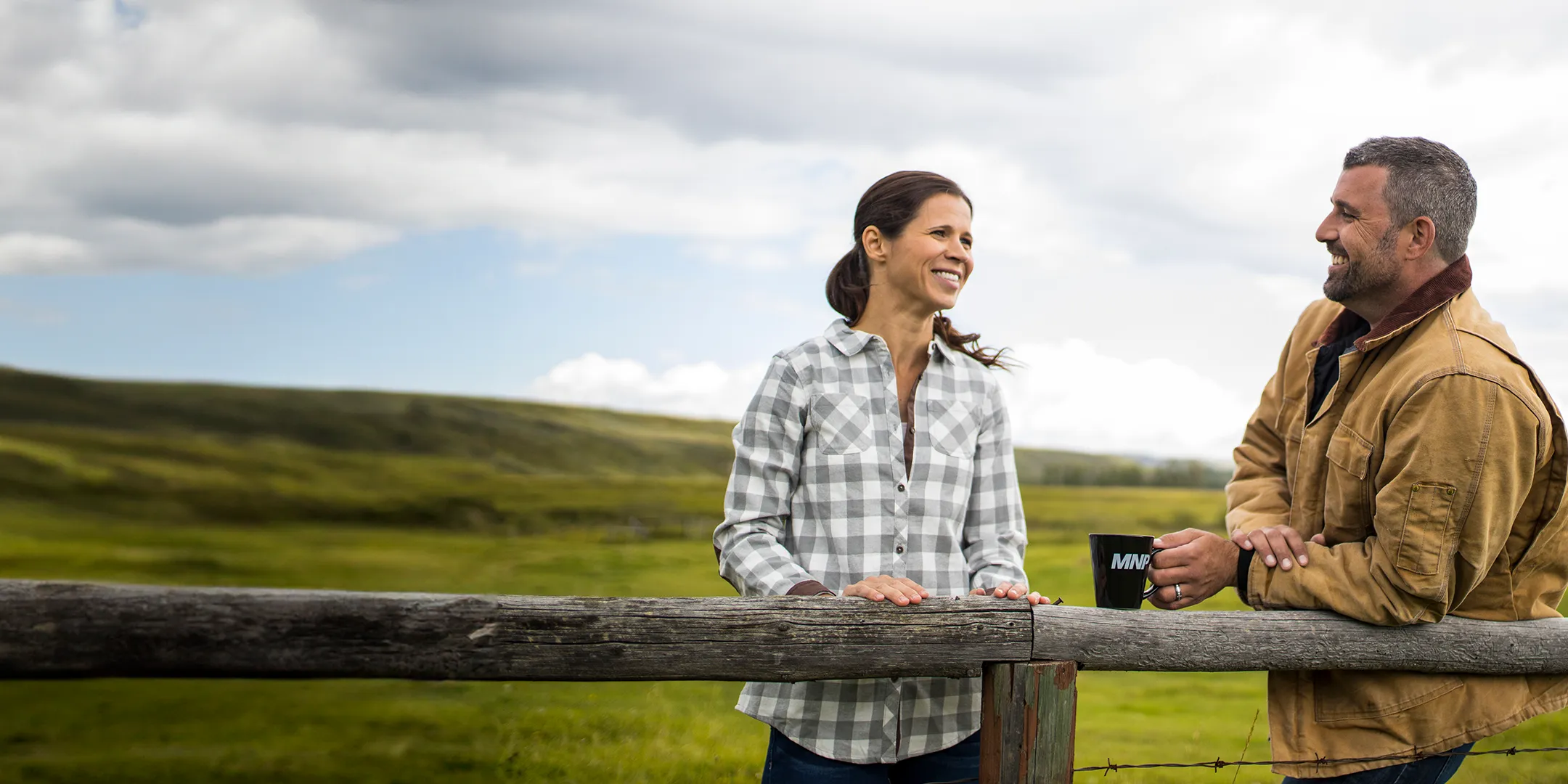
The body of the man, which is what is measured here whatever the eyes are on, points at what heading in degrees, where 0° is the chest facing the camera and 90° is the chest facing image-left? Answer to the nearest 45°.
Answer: approximately 45°

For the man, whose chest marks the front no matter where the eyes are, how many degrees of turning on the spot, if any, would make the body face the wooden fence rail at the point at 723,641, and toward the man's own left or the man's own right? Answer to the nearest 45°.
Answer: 0° — they already face it

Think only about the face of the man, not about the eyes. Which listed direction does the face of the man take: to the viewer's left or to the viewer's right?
to the viewer's left

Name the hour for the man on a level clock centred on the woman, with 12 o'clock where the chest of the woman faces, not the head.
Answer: The man is roughly at 9 o'clock from the woman.

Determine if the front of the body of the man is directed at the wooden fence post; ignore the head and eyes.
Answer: yes
